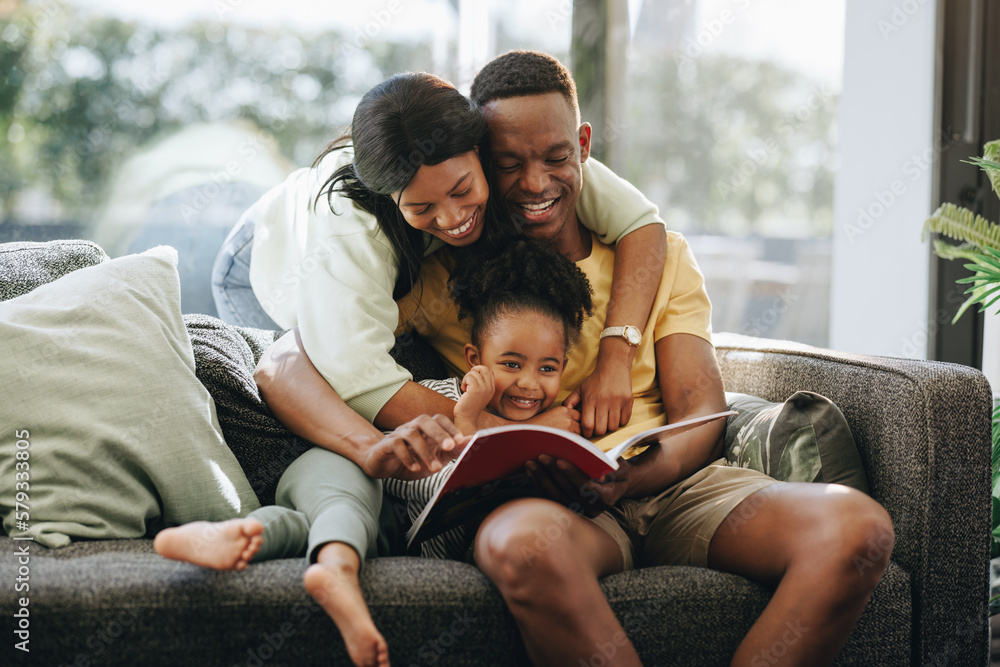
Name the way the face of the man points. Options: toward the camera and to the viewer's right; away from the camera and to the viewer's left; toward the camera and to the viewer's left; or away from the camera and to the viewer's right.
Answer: toward the camera and to the viewer's left

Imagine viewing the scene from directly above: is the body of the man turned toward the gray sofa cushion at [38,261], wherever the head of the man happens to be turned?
no

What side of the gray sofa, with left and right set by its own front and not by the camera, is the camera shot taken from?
front

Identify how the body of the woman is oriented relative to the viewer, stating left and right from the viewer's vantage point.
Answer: facing the viewer and to the right of the viewer

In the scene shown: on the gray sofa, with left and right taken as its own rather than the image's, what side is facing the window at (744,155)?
back

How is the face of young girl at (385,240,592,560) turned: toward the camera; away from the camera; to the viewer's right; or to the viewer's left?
toward the camera

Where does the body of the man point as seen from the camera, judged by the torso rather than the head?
toward the camera

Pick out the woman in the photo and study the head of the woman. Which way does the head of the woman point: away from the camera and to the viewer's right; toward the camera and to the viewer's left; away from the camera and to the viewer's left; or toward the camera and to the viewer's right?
toward the camera and to the viewer's right

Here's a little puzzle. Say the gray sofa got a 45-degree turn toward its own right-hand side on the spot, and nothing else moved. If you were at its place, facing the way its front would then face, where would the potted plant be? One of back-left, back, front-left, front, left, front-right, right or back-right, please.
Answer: back
